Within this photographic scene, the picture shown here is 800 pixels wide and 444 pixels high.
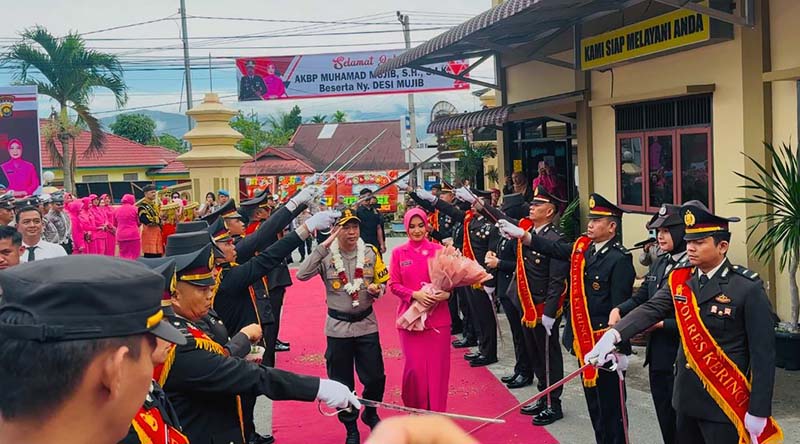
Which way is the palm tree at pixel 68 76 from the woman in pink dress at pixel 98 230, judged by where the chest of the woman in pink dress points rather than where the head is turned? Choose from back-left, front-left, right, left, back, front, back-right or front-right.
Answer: back-left

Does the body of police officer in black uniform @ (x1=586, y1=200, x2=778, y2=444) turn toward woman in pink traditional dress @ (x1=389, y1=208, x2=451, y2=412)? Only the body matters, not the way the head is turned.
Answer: no

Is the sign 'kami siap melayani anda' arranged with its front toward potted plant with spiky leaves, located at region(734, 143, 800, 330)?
no

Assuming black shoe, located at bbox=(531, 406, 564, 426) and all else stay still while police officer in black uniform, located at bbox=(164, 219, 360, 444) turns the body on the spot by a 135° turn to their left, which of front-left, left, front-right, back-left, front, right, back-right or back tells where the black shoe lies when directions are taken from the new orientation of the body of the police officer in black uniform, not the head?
right

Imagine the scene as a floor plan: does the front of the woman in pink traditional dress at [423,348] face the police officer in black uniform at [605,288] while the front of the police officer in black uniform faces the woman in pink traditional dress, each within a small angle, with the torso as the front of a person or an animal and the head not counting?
no

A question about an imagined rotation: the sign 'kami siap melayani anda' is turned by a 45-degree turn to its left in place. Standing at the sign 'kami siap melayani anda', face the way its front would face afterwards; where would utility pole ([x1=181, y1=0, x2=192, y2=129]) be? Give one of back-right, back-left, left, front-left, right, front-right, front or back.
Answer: back-right

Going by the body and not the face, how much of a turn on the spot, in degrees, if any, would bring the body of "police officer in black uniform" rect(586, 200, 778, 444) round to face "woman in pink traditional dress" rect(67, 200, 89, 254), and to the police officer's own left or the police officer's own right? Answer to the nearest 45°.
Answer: approximately 90° to the police officer's own right

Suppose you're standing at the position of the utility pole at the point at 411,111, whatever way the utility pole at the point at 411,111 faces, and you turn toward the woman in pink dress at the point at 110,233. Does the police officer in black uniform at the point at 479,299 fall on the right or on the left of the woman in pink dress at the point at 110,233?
left

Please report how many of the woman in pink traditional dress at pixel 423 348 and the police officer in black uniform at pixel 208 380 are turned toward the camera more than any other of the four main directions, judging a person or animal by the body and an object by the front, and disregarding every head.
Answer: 1

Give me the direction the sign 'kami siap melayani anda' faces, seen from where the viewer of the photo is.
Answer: facing the viewer and to the left of the viewer

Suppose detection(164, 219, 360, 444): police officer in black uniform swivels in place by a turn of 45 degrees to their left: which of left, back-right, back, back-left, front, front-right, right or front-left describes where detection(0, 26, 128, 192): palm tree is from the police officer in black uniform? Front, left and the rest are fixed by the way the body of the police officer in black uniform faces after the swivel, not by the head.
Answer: front-left

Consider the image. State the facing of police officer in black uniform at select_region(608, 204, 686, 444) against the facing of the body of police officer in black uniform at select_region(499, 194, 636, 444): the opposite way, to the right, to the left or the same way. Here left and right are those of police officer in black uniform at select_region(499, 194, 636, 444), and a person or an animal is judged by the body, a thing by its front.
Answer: the same way

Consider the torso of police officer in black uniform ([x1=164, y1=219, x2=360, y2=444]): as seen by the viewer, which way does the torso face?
to the viewer's right

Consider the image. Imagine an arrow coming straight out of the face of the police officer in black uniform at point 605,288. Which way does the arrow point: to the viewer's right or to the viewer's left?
to the viewer's left

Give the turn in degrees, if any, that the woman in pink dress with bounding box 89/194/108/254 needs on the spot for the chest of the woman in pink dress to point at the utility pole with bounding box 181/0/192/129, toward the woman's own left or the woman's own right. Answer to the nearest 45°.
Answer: approximately 135° to the woman's own left

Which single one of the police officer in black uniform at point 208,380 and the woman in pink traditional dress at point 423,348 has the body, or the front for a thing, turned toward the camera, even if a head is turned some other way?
the woman in pink traditional dress

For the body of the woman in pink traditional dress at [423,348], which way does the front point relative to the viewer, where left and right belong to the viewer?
facing the viewer

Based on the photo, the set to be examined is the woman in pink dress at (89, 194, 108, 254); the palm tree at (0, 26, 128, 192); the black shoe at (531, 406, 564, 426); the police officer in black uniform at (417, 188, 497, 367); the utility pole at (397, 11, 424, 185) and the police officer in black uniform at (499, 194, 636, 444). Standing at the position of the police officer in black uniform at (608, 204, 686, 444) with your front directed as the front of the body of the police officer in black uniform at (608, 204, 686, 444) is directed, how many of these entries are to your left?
0

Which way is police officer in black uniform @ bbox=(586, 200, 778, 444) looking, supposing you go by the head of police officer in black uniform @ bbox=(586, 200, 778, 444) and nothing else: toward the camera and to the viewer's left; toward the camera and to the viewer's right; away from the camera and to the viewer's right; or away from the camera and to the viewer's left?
toward the camera and to the viewer's left

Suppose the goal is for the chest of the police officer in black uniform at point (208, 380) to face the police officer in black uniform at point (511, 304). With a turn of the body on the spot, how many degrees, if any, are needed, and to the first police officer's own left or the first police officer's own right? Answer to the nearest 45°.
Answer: approximately 45° to the first police officer's own left

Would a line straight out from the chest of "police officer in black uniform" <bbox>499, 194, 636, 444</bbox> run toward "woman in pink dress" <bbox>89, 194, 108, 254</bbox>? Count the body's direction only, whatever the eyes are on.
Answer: no
